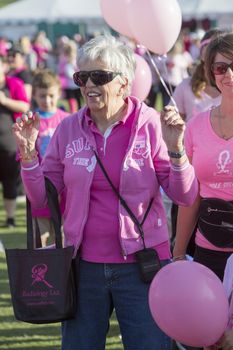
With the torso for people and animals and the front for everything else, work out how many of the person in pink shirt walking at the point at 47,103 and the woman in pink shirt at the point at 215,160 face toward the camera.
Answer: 2

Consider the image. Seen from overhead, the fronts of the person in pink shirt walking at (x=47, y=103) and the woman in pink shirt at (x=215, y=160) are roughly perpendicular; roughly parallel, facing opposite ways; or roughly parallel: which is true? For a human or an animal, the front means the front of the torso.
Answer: roughly parallel

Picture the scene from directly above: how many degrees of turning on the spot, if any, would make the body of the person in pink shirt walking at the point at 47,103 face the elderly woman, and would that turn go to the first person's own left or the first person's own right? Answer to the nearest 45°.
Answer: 0° — they already face them

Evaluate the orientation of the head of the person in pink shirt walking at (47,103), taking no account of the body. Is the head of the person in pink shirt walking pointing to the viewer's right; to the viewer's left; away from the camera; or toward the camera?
toward the camera

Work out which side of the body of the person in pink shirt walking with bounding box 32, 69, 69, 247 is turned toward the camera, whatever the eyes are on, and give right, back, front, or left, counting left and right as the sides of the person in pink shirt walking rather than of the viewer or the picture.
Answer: front

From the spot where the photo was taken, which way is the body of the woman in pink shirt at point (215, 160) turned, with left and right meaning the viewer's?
facing the viewer

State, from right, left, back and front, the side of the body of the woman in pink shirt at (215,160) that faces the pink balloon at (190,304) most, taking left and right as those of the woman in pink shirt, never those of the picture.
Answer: front

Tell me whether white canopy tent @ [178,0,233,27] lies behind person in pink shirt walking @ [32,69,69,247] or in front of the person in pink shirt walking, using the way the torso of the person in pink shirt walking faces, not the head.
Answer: behind

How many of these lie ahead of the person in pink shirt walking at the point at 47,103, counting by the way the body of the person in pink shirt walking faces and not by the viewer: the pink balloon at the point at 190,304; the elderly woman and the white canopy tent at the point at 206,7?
2

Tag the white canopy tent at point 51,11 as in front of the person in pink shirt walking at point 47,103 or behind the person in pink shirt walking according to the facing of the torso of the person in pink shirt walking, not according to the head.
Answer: behind
